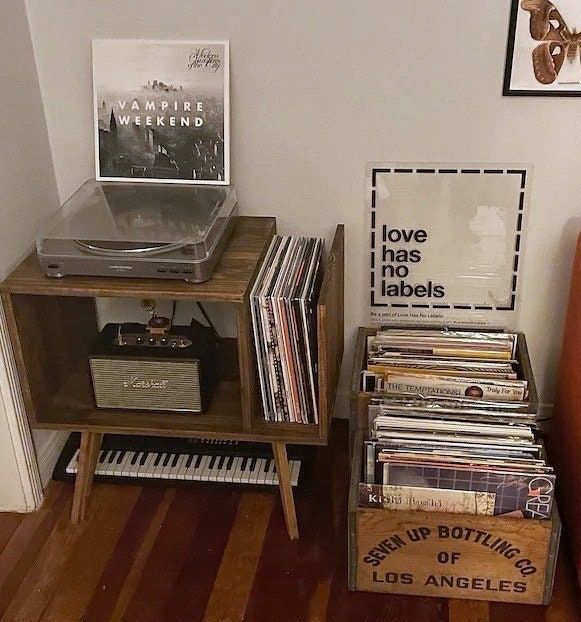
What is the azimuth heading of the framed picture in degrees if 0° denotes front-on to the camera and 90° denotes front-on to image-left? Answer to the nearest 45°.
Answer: approximately 0°

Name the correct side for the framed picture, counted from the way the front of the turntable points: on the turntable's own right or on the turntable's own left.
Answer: on the turntable's own left

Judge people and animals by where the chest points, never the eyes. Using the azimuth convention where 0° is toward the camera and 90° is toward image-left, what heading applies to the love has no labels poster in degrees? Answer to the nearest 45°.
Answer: approximately 0°

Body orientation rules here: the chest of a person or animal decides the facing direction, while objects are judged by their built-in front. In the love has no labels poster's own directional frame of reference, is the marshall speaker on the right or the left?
on its right
